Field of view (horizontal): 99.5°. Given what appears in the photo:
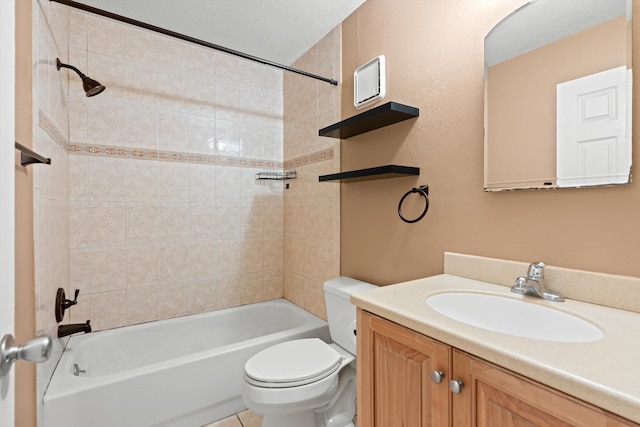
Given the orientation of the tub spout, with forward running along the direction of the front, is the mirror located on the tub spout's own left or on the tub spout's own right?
on the tub spout's own right

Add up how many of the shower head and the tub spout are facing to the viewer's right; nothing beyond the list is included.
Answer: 2

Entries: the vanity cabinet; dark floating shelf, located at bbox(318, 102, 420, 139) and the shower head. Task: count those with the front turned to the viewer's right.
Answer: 1

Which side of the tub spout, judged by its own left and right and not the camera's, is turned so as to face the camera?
right

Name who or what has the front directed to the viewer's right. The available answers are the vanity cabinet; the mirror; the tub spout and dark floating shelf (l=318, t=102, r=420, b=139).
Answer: the tub spout

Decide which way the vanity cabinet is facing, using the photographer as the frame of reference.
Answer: facing the viewer and to the left of the viewer

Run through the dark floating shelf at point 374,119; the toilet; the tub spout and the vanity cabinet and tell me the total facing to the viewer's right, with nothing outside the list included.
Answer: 1

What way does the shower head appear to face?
to the viewer's right

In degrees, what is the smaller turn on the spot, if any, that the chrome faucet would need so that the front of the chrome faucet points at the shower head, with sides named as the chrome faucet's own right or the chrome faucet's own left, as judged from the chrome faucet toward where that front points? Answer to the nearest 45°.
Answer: approximately 45° to the chrome faucet's own right
